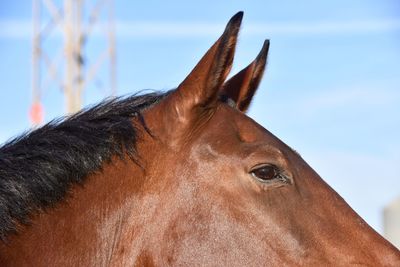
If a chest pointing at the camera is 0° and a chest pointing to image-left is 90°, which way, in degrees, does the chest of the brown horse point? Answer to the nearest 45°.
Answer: approximately 270°
